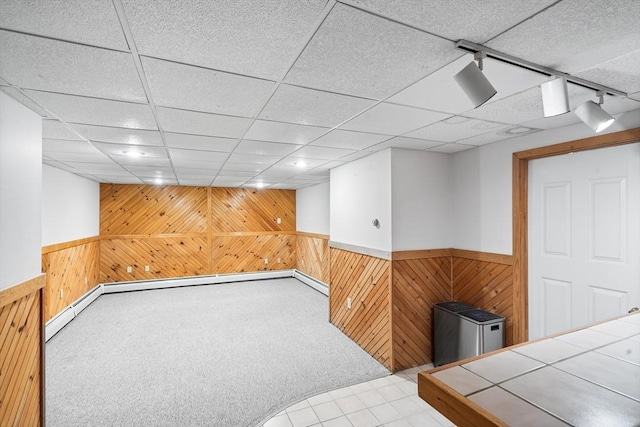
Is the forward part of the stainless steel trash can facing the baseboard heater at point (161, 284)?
no

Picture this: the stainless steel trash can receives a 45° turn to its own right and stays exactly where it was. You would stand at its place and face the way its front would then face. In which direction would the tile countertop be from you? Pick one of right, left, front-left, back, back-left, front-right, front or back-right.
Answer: left
